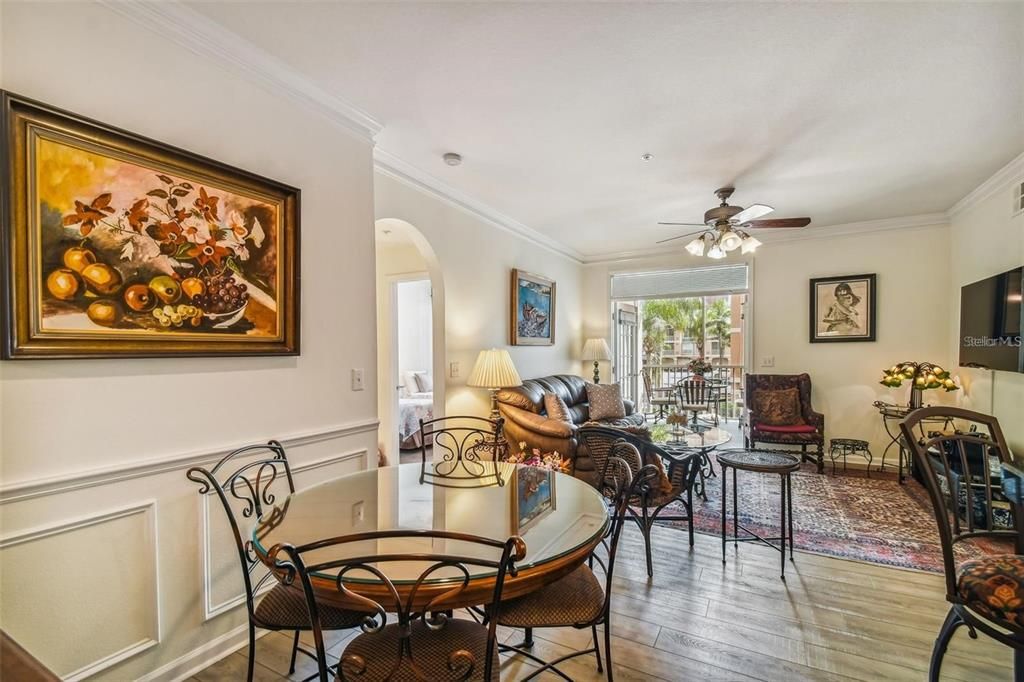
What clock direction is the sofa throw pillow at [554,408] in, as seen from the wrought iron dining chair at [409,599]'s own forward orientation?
The sofa throw pillow is roughly at 1 o'clock from the wrought iron dining chair.

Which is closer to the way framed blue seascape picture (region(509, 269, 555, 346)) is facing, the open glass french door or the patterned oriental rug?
the patterned oriental rug

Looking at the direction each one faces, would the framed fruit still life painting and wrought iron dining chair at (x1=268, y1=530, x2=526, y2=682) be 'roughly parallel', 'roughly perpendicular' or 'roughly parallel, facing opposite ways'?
roughly perpendicular

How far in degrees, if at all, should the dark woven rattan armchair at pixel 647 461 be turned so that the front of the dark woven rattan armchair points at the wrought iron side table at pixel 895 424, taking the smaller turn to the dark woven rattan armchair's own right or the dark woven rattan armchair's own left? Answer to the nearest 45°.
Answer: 0° — it already faces it

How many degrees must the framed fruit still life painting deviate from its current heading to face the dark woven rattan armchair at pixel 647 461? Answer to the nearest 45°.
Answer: approximately 45° to its left

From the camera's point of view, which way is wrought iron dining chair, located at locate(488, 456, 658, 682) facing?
to the viewer's left

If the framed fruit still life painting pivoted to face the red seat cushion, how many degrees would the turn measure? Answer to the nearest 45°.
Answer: approximately 45° to its left

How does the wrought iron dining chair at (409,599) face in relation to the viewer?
away from the camera
